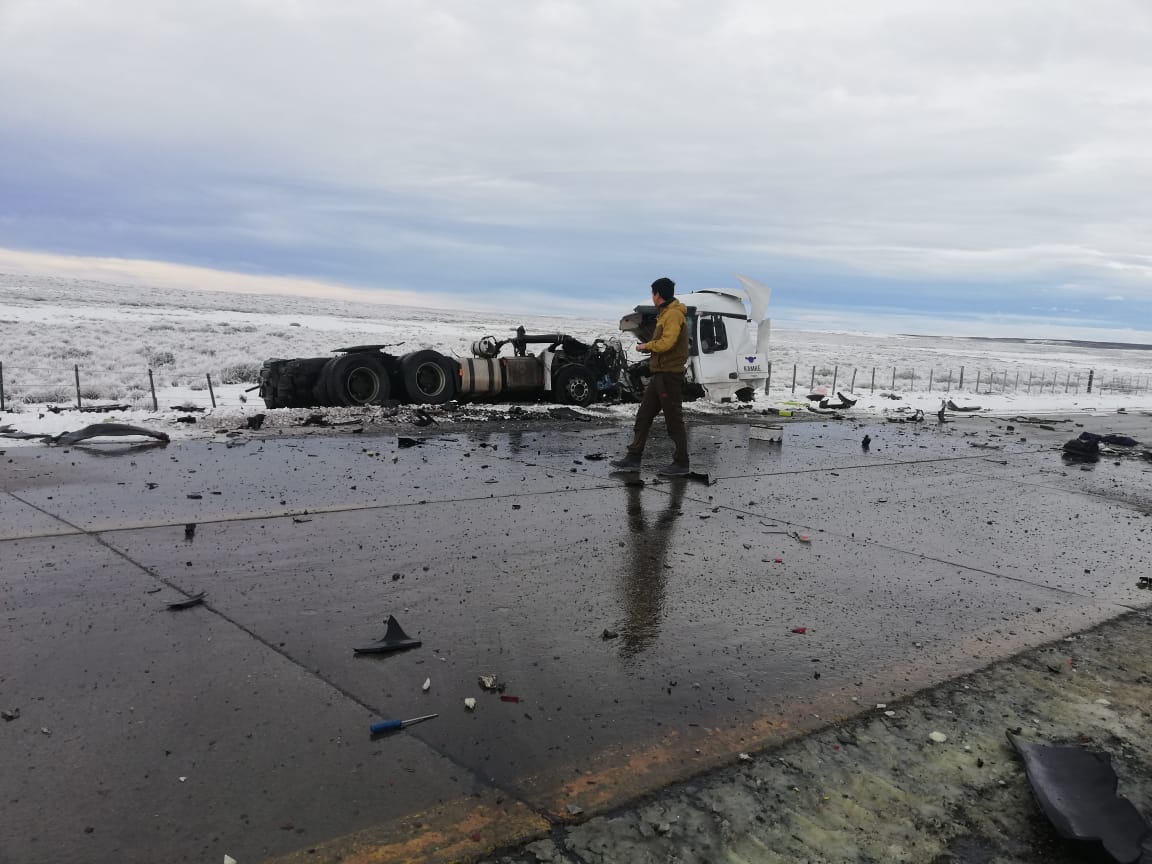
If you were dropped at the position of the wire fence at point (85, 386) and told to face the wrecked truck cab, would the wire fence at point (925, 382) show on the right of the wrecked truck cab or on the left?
left

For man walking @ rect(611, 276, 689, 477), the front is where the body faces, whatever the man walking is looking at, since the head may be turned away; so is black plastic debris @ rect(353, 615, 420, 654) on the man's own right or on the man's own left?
on the man's own left

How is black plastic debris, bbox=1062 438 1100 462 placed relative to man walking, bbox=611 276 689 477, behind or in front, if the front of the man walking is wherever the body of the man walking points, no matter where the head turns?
behind

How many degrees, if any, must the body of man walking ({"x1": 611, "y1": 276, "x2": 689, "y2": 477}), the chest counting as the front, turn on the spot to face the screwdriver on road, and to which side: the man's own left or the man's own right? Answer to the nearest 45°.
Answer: approximately 90° to the man's own left

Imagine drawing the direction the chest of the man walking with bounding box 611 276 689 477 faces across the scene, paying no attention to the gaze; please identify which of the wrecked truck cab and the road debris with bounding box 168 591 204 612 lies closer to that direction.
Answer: the road debris

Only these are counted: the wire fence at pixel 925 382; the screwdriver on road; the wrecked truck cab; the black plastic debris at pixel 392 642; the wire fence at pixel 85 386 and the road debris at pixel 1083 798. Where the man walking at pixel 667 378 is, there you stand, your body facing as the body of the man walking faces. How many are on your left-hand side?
3

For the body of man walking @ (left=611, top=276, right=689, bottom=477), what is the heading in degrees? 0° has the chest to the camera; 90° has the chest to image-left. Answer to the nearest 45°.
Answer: approximately 90°

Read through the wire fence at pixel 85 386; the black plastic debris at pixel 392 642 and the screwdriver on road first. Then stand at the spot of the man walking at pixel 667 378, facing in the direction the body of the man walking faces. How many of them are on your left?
2

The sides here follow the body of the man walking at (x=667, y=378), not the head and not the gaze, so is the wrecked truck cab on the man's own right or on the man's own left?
on the man's own right

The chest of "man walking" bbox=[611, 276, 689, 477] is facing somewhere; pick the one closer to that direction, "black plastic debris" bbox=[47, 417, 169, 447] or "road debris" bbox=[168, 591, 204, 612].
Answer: the black plastic debris

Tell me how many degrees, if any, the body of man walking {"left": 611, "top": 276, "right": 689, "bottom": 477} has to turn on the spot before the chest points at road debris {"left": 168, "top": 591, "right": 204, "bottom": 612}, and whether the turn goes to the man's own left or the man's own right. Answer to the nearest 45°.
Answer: approximately 45° to the man's own left

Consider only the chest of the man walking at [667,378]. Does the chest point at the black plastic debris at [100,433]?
yes

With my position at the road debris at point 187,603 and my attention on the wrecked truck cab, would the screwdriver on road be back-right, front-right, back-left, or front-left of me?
back-right
